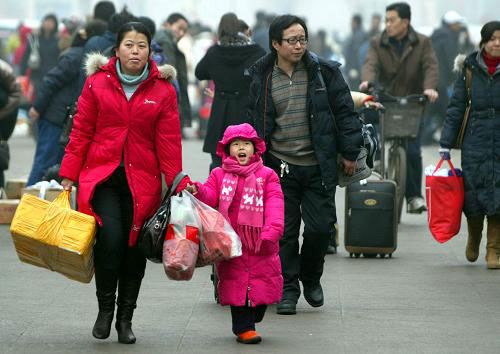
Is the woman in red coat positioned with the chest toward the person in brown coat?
no

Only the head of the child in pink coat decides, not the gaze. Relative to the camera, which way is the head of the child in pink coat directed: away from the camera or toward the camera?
toward the camera

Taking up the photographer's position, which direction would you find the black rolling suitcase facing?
facing the viewer

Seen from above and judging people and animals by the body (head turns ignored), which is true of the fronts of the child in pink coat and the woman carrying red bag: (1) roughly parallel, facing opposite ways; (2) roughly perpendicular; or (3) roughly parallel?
roughly parallel

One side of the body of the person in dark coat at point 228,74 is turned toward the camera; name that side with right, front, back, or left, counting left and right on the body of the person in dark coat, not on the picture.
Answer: back

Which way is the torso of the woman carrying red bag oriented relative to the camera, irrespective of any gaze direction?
toward the camera

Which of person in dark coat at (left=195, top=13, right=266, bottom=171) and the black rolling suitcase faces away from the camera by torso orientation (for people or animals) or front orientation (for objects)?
the person in dark coat

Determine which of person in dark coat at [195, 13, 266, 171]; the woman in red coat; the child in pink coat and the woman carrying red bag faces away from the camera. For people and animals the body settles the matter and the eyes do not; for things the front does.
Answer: the person in dark coat

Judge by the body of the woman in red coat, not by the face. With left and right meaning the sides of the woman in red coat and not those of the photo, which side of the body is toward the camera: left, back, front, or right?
front

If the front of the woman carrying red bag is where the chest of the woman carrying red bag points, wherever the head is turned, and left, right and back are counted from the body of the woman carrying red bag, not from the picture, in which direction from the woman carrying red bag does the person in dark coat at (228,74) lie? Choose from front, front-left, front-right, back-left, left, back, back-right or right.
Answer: right

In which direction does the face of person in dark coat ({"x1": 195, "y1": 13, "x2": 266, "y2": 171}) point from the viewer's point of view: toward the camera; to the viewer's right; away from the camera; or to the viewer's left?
away from the camera

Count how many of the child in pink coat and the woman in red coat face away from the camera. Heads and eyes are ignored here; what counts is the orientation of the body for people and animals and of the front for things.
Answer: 0

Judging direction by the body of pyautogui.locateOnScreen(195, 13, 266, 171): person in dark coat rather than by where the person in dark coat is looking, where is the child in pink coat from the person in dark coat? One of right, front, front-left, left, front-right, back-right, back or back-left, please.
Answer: back

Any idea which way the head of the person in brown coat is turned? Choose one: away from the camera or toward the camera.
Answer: toward the camera

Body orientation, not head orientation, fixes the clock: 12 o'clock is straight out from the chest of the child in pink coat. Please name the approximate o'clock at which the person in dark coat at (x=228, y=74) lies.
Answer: The person in dark coat is roughly at 6 o'clock from the child in pink coat.

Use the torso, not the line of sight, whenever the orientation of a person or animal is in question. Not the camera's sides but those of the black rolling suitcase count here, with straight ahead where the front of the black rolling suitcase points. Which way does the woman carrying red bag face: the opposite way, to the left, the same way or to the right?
the same way

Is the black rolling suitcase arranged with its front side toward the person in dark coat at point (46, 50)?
no

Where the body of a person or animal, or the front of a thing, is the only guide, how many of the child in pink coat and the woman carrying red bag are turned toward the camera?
2

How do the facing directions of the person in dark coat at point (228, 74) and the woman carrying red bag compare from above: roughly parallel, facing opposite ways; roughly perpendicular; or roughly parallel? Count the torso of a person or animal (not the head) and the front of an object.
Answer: roughly parallel, facing opposite ways
